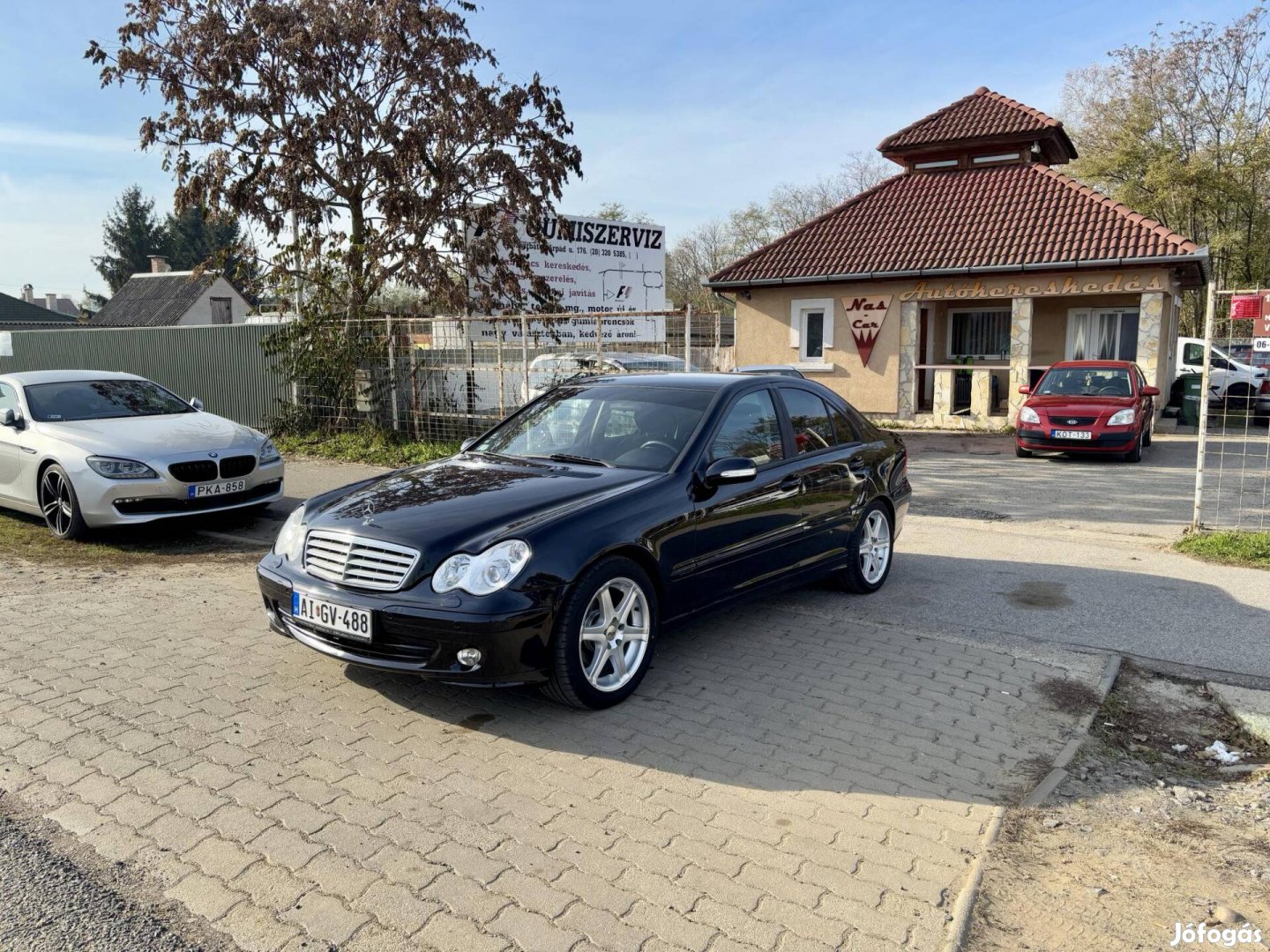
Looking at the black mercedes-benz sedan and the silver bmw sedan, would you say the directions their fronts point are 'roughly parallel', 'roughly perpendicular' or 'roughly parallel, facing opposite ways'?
roughly perpendicular

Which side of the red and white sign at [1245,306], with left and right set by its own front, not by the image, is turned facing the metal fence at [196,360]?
right

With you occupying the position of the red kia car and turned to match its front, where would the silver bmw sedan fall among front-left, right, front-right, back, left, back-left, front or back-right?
front-right

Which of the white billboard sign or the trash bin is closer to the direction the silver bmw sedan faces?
the trash bin

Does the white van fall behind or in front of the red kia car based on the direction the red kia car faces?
behind

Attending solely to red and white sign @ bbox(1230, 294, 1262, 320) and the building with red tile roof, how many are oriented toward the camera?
2

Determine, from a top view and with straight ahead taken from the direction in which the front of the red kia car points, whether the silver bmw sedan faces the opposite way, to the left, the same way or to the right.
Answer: to the left

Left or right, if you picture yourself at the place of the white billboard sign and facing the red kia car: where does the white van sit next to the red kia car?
left

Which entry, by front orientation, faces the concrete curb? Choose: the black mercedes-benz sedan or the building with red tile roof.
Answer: the building with red tile roof

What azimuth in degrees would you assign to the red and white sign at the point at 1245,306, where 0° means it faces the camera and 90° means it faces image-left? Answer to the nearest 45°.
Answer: approximately 0°

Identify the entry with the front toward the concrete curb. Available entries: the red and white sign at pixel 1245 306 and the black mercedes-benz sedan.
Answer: the red and white sign

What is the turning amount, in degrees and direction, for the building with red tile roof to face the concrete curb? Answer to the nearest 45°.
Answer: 0° — it already faces it
